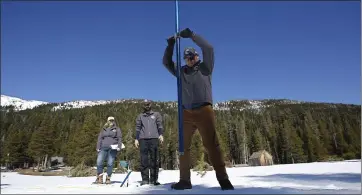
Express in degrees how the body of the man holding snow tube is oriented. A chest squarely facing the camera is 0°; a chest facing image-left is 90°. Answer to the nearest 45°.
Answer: approximately 45°

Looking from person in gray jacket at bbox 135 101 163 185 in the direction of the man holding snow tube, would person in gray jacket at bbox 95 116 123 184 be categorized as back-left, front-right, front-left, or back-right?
back-right

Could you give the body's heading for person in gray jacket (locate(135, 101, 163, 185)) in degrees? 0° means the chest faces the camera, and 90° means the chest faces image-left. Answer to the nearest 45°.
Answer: approximately 0°

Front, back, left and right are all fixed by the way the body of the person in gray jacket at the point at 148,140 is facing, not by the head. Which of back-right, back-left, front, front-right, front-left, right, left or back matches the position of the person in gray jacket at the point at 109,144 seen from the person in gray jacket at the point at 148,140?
back-right

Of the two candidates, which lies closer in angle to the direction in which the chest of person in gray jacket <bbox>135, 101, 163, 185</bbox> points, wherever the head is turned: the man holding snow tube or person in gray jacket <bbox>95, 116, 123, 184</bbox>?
the man holding snow tube
